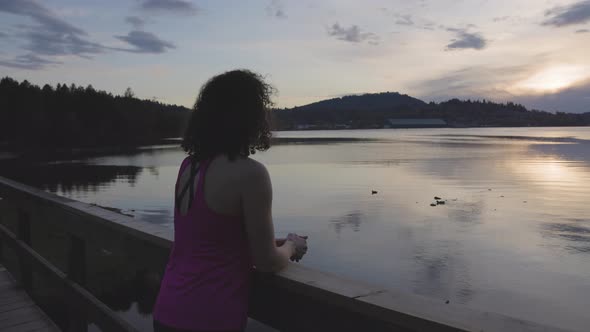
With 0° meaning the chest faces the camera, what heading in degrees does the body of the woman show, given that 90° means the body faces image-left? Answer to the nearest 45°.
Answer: approximately 225°
